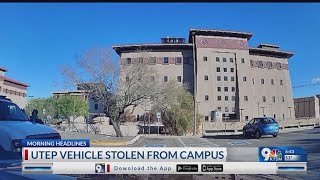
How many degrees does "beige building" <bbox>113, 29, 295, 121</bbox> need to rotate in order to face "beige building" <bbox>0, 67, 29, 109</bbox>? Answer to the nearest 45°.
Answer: approximately 90° to its right

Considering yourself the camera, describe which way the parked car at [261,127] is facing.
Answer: facing away from the viewer and to the left of the viewer

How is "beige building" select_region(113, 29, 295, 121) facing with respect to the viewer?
toward the camera

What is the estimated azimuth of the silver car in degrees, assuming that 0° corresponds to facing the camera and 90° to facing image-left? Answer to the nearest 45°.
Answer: approximately 315°
